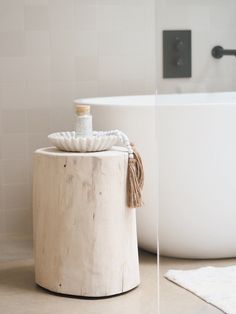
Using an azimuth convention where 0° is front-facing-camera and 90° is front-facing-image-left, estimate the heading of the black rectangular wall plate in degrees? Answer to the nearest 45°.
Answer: approximately 0°

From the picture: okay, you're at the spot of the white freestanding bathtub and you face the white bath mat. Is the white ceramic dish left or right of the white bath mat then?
right
